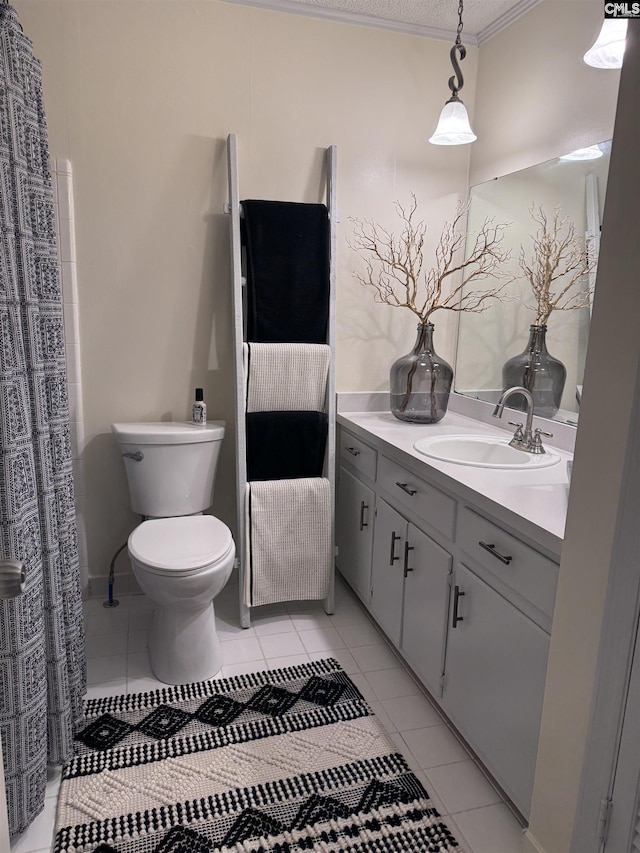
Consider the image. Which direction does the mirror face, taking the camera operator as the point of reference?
facing the viewer and to the left of the viewer

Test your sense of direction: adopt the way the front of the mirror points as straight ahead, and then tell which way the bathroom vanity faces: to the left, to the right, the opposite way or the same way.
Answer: the same way

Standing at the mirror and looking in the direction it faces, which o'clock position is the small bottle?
The small bottle is roughly at 1 o'clock from the mirror.

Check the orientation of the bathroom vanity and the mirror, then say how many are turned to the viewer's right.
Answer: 0

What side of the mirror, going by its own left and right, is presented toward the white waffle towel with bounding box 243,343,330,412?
front

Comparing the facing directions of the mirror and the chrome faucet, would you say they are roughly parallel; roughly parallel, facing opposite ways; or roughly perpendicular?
roughly parallel

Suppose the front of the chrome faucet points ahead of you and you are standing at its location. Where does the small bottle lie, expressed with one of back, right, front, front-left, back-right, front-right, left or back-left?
front-right

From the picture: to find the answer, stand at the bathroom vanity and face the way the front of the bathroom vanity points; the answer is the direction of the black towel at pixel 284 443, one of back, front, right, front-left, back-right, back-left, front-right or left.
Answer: right
